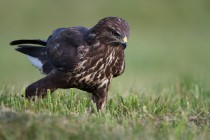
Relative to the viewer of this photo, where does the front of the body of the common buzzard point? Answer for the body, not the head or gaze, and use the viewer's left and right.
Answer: facing the viewer and to the right of the viewer
